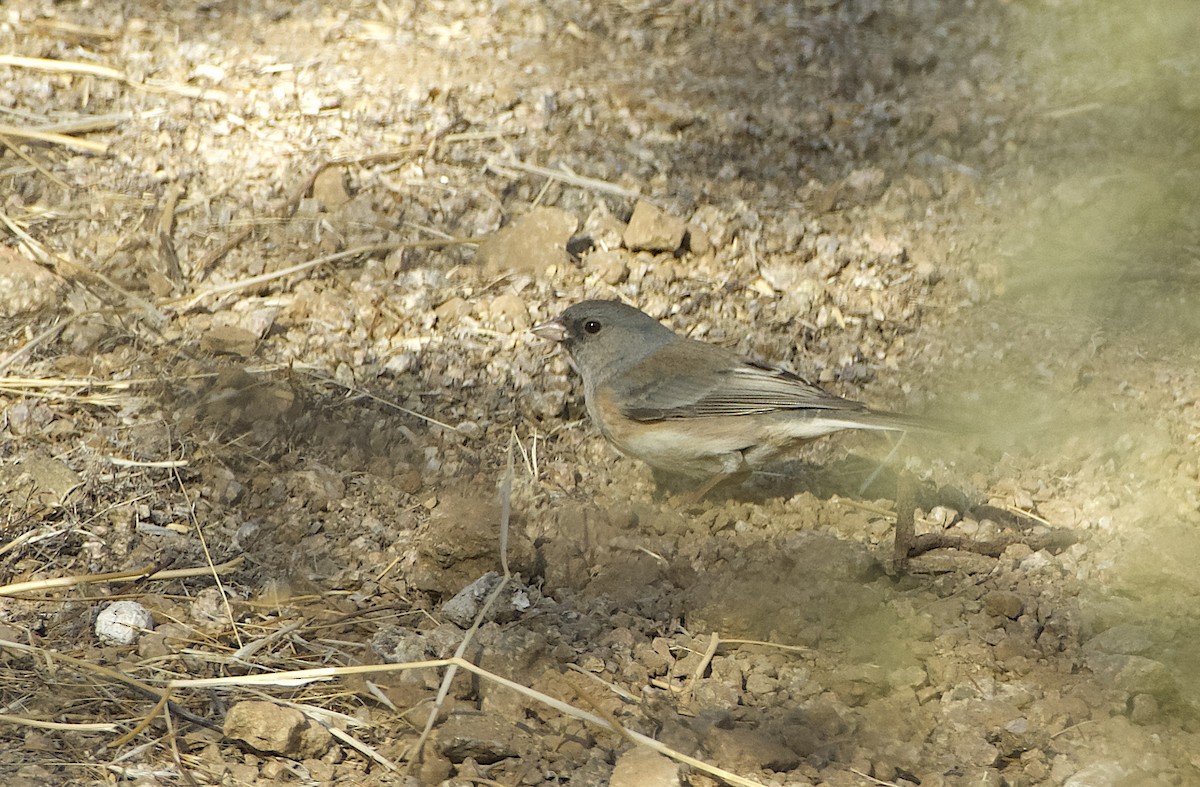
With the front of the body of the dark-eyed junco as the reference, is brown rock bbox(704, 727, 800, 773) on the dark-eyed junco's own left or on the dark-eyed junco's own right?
on the dark-eyed junco's own left

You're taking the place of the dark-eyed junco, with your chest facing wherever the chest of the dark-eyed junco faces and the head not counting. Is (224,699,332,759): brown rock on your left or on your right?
on your left

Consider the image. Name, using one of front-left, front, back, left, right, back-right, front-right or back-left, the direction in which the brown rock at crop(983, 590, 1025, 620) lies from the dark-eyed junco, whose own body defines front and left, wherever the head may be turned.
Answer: back-left

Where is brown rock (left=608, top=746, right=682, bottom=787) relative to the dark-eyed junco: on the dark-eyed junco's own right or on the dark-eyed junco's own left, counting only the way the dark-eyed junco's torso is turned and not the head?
on the dark-eyed junco's own left

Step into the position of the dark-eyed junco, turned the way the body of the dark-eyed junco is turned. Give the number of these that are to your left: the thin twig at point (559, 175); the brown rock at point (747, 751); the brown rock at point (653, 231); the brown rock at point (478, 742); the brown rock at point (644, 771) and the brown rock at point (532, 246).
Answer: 3

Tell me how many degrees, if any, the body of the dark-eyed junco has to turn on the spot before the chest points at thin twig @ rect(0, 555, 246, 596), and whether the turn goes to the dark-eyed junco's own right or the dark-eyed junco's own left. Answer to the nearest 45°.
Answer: approximately 45° to the dark-eyed junco's own left

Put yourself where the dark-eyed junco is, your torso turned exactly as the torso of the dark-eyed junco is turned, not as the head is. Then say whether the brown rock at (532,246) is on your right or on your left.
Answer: on your right

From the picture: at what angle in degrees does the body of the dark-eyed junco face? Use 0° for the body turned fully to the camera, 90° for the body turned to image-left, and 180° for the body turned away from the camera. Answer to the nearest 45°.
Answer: approximately 90°
